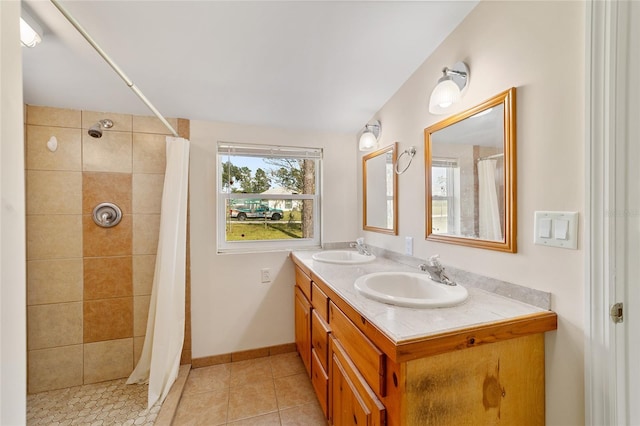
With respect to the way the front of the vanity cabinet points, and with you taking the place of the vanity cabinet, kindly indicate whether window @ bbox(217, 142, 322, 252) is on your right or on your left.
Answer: on your right

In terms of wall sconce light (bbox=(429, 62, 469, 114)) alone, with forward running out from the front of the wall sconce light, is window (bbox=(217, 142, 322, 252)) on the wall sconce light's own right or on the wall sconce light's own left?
on the wall sconce light's own right

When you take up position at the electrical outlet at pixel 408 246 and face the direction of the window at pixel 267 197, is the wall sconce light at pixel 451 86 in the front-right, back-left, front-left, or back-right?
back-left

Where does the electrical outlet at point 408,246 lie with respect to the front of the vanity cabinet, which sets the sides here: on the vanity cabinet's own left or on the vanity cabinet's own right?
on the vanity cabinet's own right

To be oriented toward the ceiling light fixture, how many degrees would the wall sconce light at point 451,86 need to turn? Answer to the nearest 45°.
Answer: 0° — it already faces it
